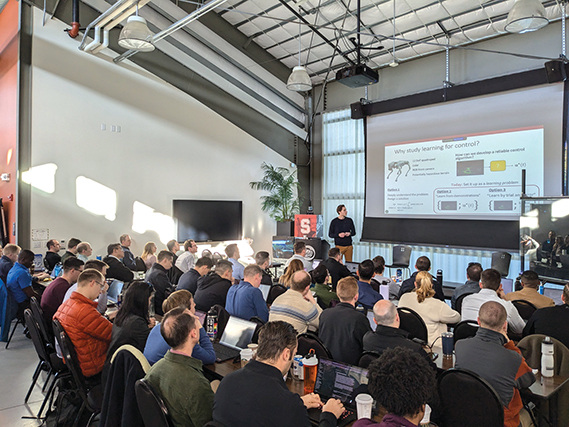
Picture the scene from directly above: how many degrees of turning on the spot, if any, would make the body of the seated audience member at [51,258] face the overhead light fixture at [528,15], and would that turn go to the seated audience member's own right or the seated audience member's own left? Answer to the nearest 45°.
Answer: approximately 45° to the seated audience member's own right

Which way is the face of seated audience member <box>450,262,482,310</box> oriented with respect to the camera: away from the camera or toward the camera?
away from the camera

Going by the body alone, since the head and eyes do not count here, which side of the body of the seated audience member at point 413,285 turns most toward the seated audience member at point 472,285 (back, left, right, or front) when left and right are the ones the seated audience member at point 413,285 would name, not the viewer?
right

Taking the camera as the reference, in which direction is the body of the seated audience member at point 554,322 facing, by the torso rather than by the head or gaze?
away from the camera

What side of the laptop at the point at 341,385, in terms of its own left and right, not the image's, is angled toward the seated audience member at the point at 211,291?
right

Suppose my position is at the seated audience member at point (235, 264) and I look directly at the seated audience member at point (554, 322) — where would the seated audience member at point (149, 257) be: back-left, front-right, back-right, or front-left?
back-right

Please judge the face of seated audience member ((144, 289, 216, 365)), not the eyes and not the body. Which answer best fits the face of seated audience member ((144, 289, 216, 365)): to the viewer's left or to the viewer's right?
to the viewer's right

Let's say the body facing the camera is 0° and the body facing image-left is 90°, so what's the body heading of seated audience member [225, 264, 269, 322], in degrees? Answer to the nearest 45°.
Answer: approximately 225°

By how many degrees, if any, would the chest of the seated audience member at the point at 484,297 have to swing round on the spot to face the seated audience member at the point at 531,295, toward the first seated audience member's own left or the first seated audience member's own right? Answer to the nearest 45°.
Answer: approximately 45° to the first seated audience member's own right

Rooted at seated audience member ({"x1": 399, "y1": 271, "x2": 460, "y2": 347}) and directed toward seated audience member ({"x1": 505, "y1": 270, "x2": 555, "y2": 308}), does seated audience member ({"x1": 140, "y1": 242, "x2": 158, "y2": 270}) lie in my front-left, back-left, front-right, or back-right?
back-left

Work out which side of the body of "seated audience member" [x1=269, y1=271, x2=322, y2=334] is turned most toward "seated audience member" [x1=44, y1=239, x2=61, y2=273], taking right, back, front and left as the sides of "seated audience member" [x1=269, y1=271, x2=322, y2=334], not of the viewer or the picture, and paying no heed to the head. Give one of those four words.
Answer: left

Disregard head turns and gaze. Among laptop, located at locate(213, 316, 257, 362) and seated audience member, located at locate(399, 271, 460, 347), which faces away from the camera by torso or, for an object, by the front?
the seated audience member

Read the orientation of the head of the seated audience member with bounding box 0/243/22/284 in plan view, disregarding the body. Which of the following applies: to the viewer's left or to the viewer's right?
to the viewer's right

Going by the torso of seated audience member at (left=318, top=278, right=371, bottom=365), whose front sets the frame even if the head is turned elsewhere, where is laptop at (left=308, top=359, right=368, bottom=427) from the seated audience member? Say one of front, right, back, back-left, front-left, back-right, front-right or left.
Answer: back
